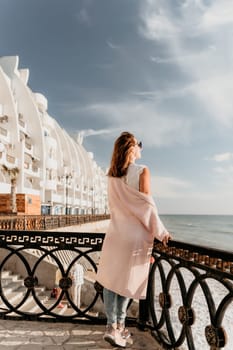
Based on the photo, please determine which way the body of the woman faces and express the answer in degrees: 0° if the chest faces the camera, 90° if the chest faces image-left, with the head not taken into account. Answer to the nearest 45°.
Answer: approximately 225°

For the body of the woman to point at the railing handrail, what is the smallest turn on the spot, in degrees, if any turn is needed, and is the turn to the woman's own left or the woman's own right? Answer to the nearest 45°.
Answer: approximately 45° to the woman's own left

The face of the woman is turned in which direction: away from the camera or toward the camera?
away from the camera

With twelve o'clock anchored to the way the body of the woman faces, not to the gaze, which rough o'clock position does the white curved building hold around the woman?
The white curved building is roughly at 10 o'clock from the woman.
